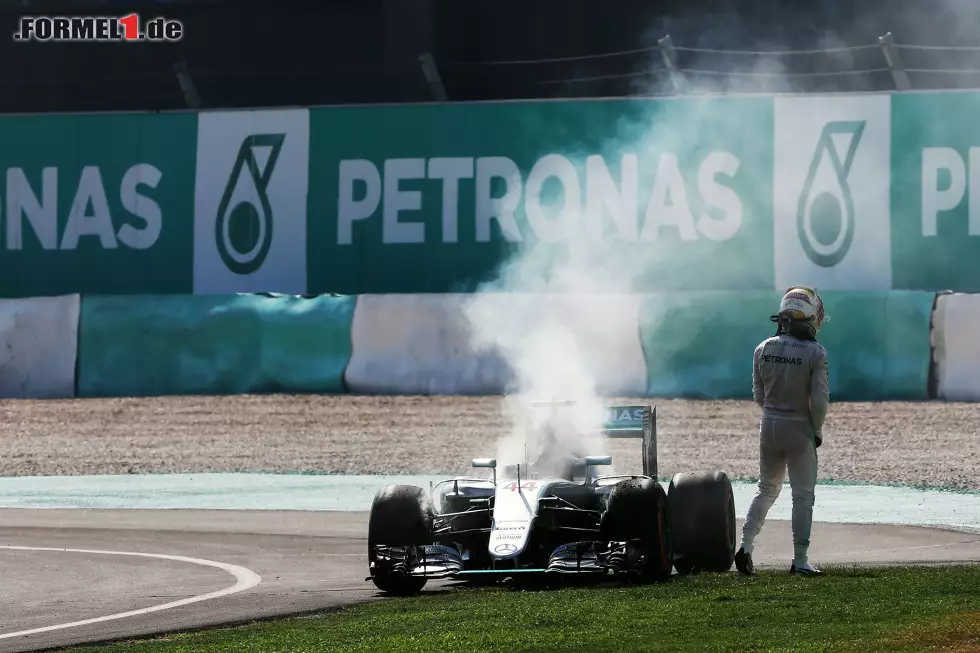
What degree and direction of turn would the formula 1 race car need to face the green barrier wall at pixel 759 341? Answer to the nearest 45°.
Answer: approximately 180°

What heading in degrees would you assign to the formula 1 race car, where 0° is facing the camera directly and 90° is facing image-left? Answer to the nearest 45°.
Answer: approximately 0°

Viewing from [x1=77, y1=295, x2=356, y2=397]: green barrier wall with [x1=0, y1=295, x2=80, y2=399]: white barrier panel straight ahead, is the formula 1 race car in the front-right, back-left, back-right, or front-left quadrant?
back-left

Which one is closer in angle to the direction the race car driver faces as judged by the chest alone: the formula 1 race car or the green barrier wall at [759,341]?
the green barrier wall

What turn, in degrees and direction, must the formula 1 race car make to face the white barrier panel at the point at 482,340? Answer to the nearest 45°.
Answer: approximately 180°

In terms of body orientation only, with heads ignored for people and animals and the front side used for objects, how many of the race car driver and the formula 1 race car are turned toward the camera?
1
